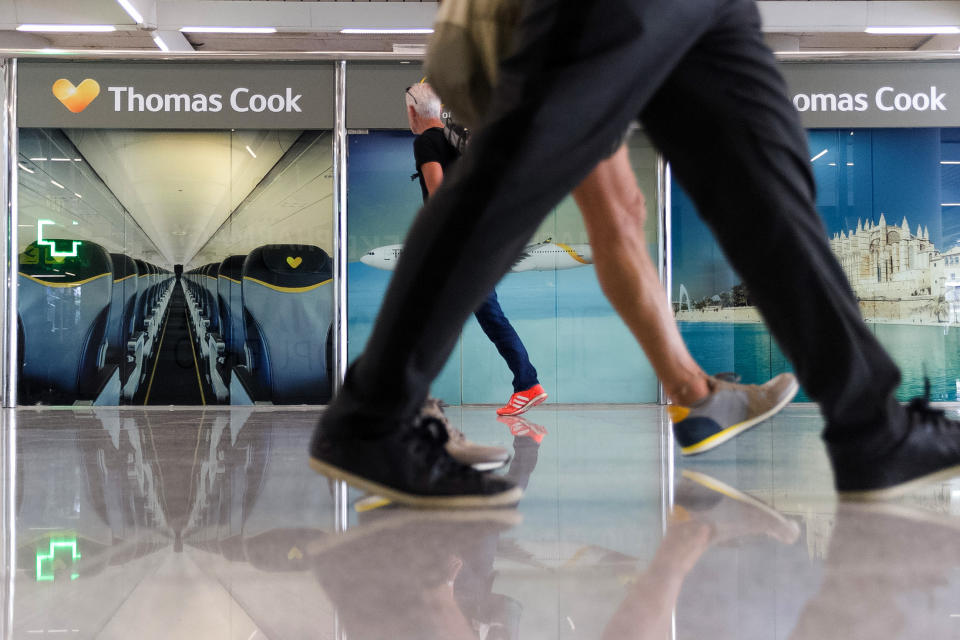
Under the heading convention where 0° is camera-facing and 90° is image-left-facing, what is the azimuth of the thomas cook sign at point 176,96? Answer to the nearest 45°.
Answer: approximately 0°

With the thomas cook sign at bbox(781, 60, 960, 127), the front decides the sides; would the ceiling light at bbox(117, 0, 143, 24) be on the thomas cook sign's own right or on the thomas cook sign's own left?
on the thomas cook sign's own right

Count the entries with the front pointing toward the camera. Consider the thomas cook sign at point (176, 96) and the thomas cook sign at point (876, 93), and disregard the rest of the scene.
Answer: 2

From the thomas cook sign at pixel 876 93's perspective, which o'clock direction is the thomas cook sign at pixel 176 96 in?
the thomas cook sign at pixel 176 96 is roughly at 2 o'clock from the thomas cook sign at pixel 876 93.

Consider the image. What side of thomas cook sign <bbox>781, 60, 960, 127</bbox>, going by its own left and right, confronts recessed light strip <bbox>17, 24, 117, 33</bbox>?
right

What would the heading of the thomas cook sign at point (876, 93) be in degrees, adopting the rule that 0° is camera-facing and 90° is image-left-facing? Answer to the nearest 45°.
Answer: approximately 0°

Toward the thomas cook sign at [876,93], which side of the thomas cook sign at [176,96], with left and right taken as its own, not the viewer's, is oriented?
left
